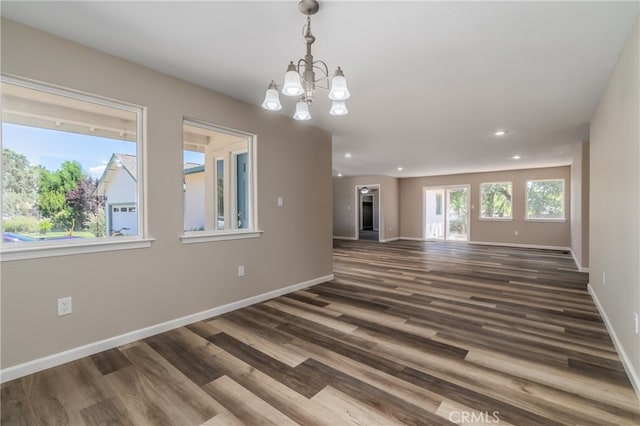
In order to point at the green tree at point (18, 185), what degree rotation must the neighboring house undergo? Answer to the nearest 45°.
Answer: approximately 45° to its right

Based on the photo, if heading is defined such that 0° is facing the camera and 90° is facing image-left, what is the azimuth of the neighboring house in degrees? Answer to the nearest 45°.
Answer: approximately 45°
